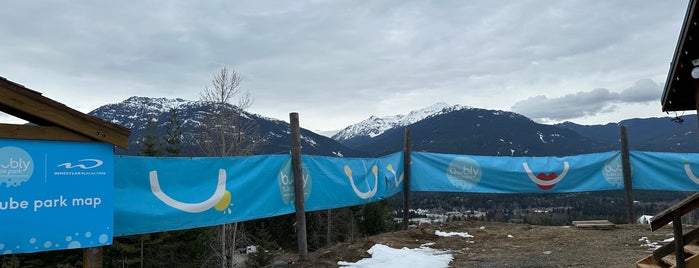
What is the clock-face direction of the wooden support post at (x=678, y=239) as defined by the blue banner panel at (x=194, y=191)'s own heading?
The wooden support post is roughly at 11 o'clock from the blue banner panel.

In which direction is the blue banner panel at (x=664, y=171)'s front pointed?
toward the camera

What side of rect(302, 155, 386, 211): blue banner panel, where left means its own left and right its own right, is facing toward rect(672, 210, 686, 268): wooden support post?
front

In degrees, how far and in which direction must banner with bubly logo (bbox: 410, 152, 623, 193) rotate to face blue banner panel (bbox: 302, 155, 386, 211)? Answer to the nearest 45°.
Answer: approximately 45° to its right

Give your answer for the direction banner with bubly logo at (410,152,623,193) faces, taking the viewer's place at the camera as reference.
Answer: facing the viewer

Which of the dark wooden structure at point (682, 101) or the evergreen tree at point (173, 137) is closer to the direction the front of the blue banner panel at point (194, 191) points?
the dark wooden structure

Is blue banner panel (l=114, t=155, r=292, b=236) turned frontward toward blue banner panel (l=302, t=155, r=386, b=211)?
no

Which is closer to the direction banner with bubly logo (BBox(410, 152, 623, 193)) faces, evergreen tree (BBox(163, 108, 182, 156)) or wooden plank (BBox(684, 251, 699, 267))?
the wooden plank

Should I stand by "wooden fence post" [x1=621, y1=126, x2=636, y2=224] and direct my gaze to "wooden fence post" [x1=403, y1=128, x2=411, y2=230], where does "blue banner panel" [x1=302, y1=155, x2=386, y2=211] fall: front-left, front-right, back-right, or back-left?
front-left

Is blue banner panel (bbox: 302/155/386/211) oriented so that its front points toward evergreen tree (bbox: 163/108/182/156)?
no

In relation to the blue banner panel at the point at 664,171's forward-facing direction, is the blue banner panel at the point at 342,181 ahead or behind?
ahead

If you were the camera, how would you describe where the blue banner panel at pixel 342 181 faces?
facing the viewer and to the right of the viewer

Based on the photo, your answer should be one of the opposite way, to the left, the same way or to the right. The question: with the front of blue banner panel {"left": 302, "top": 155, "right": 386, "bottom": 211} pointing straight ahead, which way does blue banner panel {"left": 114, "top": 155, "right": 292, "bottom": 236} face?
the same way

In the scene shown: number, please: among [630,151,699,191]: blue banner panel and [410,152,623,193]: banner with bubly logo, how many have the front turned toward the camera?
2
